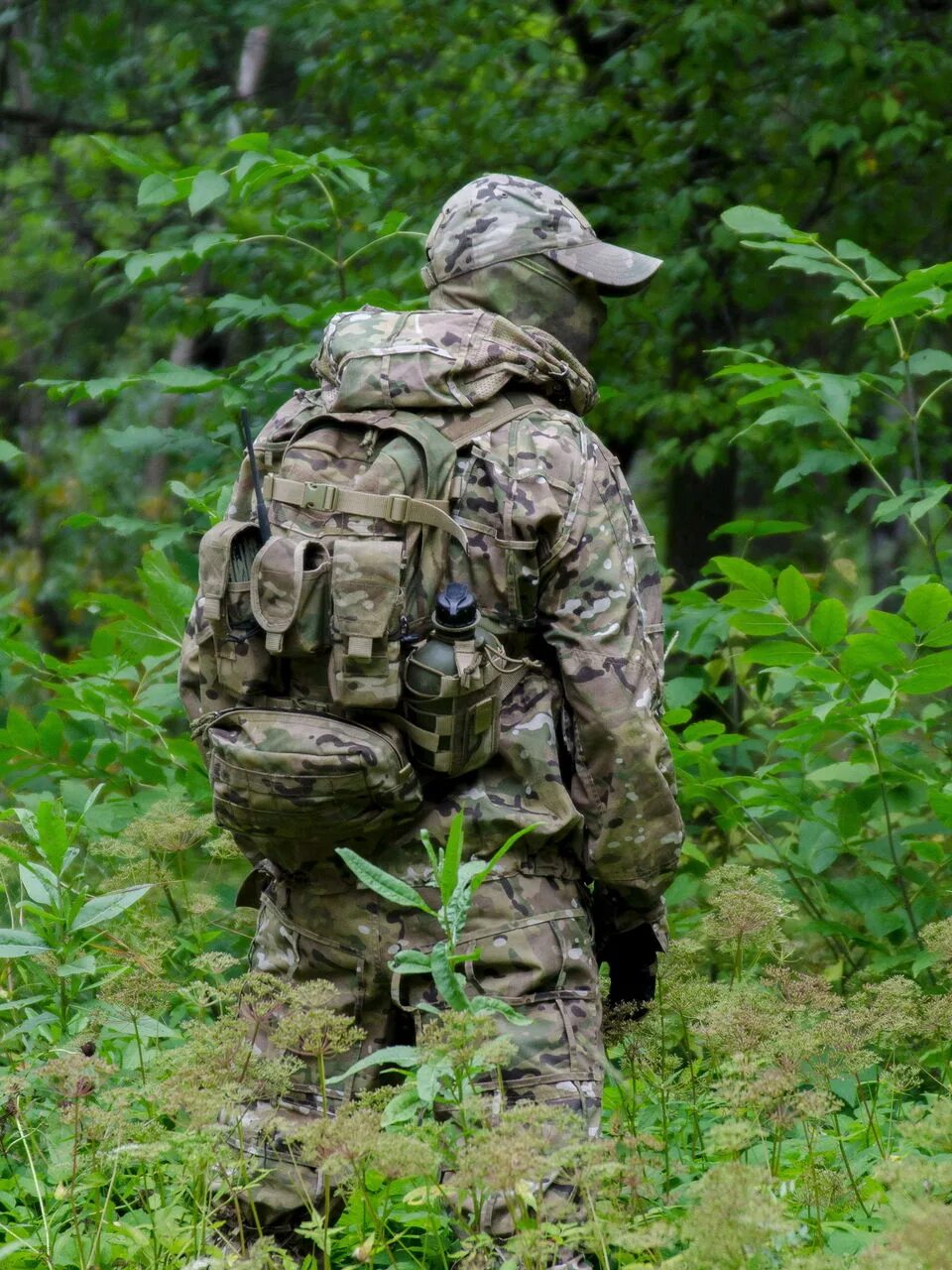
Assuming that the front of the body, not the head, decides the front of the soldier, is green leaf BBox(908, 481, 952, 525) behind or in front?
in front

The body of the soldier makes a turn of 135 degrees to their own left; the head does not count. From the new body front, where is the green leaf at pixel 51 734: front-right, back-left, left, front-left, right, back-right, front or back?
front-right

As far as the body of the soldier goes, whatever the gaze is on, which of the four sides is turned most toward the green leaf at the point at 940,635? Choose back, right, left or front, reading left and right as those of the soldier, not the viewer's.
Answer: front

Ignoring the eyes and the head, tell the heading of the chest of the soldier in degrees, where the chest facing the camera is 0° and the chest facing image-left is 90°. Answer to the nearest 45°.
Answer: approximately 225°

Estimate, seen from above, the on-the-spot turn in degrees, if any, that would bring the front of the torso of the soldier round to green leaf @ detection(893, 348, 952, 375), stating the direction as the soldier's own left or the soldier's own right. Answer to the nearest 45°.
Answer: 0° — they already face it

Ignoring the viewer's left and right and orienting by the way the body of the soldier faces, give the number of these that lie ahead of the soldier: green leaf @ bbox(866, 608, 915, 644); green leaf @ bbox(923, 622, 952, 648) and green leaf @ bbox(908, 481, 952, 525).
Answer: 3

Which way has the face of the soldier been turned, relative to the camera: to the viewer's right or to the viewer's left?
to the viewer's right

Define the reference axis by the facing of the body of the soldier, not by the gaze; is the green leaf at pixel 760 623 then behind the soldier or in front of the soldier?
in front

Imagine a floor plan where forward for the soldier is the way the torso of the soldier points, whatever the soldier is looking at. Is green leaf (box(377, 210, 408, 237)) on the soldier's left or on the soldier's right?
on the soldier's left

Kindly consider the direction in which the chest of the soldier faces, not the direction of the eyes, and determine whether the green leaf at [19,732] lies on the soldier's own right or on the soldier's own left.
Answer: on the soldier's own left

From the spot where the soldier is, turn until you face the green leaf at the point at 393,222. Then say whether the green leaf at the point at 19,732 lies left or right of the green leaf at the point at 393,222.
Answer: left

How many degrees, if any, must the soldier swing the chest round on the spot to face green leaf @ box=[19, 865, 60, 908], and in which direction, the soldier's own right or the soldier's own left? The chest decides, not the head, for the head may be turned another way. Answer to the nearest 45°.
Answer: approximately 135° to the soldier's own left
